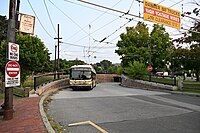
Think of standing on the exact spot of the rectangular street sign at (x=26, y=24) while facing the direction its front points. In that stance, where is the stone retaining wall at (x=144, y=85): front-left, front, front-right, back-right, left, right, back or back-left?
back-left

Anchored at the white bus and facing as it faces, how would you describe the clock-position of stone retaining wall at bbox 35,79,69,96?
The stone retaining wall is roughly at 2 o'clock from the white bus.

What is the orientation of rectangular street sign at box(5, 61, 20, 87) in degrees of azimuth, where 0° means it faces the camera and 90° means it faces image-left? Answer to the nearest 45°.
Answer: approximately 0°

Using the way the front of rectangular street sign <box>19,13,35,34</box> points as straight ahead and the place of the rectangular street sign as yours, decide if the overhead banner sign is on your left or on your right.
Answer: on your left

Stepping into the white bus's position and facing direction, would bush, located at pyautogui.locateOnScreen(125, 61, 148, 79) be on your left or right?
on your left

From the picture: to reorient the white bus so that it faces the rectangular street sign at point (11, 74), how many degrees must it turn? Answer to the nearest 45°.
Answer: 0° — it already faces it

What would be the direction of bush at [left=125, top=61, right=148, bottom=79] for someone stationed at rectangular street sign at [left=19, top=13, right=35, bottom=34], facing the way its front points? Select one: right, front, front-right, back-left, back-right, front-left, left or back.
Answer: back-left

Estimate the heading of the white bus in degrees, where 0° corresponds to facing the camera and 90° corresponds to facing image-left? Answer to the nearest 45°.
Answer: approximately 0°
